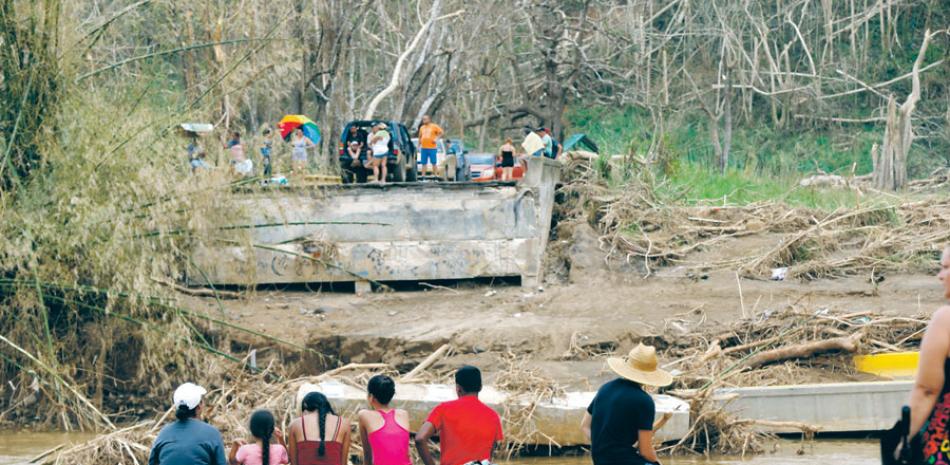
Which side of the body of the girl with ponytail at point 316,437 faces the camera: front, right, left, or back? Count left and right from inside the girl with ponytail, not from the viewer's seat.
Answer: back

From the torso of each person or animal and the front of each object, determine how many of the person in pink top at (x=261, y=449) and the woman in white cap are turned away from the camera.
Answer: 2

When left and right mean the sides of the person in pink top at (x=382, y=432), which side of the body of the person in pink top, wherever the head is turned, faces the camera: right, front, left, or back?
back

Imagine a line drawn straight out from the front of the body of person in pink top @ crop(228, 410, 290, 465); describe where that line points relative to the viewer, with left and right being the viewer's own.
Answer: facing away from the viewer

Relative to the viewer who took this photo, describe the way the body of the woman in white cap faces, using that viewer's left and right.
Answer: facing away from the viewer

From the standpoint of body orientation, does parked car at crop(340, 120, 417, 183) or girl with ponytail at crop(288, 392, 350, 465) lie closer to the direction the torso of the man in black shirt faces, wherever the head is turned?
the parked car

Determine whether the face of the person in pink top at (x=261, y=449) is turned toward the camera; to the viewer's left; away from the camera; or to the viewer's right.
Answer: away from the camera

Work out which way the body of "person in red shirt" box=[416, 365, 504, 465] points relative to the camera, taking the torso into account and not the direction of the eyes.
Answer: away from the camera

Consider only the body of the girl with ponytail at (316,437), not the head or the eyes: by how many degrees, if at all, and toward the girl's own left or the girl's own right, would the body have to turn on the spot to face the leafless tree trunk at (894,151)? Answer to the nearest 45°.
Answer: approximately 45° to the girl's own right
